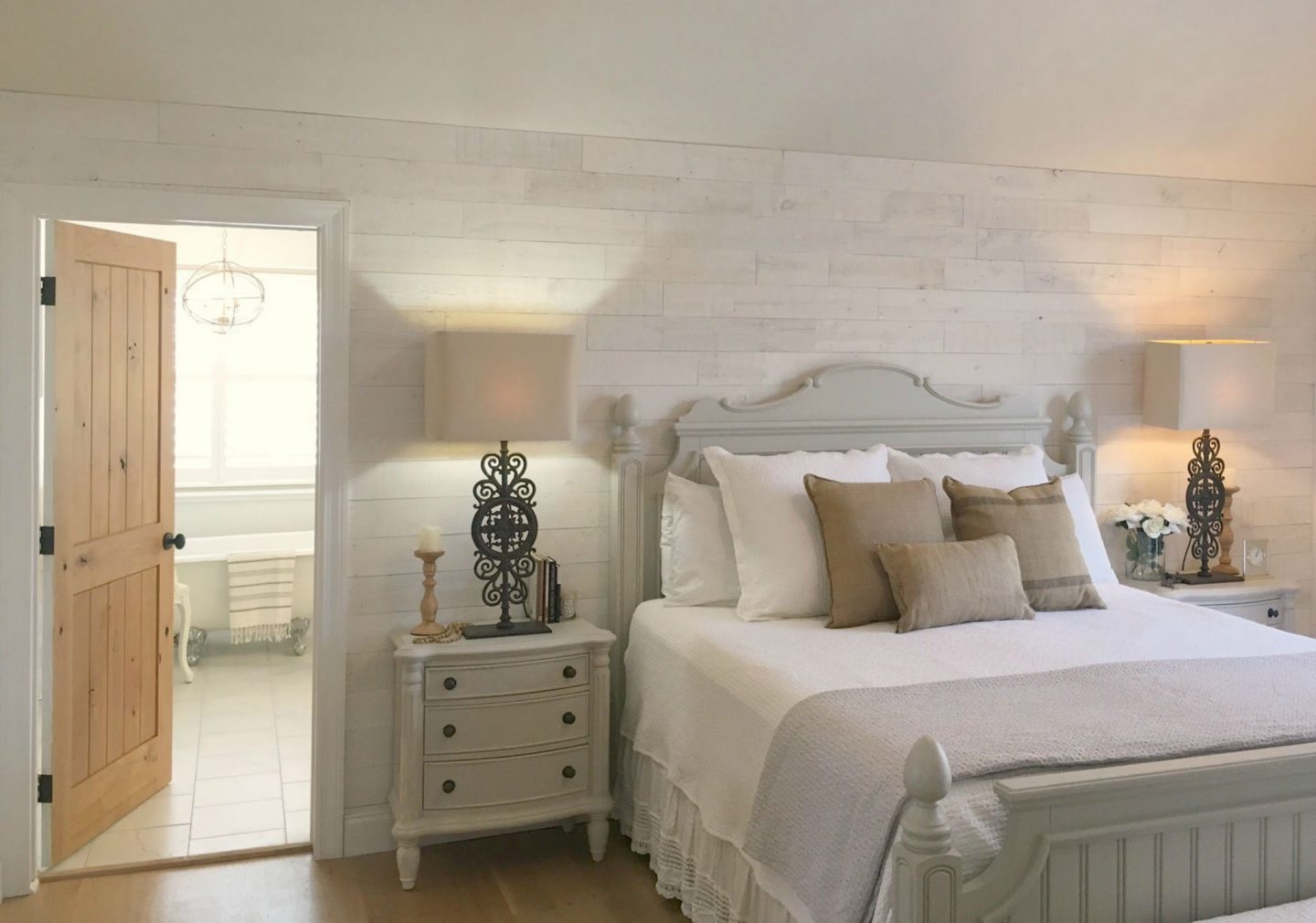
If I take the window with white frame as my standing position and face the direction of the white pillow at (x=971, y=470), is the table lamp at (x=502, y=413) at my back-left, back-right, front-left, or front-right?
front-right

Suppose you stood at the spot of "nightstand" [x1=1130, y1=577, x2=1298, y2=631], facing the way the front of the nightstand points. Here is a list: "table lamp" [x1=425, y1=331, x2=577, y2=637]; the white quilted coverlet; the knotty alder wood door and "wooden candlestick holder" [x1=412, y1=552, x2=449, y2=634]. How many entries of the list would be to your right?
4

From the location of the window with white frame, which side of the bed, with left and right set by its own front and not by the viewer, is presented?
back

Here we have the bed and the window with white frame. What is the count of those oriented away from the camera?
0

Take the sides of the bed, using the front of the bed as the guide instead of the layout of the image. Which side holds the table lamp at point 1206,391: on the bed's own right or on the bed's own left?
on the bed's own left

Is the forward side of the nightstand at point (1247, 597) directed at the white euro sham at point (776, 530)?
no

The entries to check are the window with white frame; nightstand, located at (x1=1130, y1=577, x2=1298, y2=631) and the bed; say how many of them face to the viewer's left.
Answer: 0

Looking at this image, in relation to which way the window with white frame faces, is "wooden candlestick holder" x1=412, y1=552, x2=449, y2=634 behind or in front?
in front

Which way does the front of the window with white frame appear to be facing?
toward the camera

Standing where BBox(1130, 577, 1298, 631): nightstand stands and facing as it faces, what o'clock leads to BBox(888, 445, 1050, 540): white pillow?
The white pillow is roughly at 3 o'clock from the nightstand.

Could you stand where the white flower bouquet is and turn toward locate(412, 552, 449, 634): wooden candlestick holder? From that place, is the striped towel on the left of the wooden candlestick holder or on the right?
right

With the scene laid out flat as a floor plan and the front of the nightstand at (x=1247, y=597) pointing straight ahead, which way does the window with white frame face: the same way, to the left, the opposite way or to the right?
the same way

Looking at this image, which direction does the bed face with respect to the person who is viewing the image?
facing the viewer and to the right of the viewer

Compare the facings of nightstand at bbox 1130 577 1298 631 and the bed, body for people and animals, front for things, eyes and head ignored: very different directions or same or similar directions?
same or similar directions

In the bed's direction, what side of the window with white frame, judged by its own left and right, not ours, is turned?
front

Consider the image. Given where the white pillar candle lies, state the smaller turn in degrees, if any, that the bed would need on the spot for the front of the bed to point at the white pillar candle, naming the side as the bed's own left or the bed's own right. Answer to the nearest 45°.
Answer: approximately 135° to the bed's own right

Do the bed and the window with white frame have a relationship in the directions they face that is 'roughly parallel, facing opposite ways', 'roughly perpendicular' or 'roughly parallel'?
roughly parallel

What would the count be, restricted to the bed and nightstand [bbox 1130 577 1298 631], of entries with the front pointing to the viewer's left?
0

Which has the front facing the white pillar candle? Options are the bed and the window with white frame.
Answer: the window with white frame
